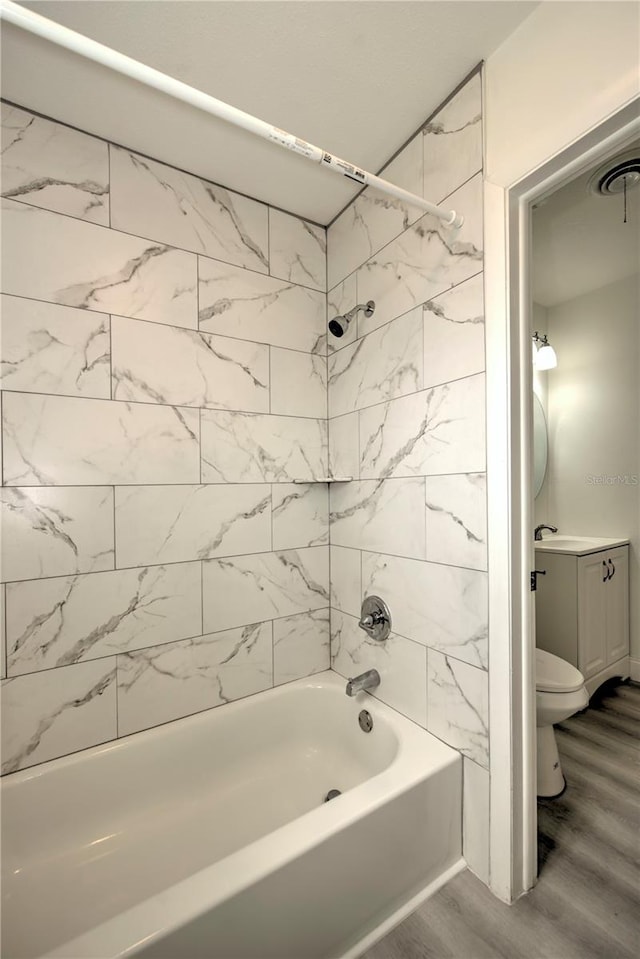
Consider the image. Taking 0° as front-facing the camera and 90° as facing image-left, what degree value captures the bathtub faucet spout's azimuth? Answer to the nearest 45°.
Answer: approximately 45°

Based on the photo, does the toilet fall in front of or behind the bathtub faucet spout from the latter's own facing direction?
behind

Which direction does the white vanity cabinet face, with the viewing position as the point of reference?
facing the viewer and to the right of the viewer

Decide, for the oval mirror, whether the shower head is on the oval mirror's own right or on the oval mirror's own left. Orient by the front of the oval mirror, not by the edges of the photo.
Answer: on the oval mirror's own right

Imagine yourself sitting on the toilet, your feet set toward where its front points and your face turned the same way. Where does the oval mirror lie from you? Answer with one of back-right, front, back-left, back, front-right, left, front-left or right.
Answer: back-left

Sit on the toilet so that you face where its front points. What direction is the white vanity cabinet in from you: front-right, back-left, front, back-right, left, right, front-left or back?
back-left

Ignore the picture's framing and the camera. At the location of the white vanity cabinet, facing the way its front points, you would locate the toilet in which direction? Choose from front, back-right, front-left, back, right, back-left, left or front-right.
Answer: front-right

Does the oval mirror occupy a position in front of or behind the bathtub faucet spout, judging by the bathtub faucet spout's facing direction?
behind

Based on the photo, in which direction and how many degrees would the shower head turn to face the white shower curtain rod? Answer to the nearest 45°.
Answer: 0° — it already faces it
